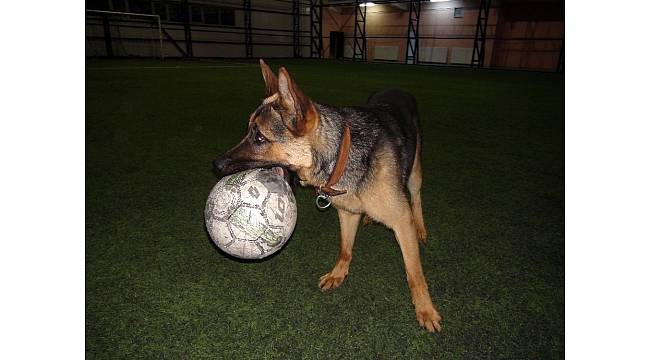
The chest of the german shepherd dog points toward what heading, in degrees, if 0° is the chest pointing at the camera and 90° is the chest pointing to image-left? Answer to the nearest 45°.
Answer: approximately 45°

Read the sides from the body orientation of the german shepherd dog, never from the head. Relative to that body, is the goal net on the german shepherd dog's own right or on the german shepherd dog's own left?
on the german shepherd dog's own right
